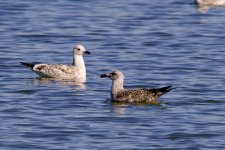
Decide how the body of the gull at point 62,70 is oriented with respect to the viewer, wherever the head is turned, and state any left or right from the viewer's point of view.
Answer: facing to the right of the viewer
